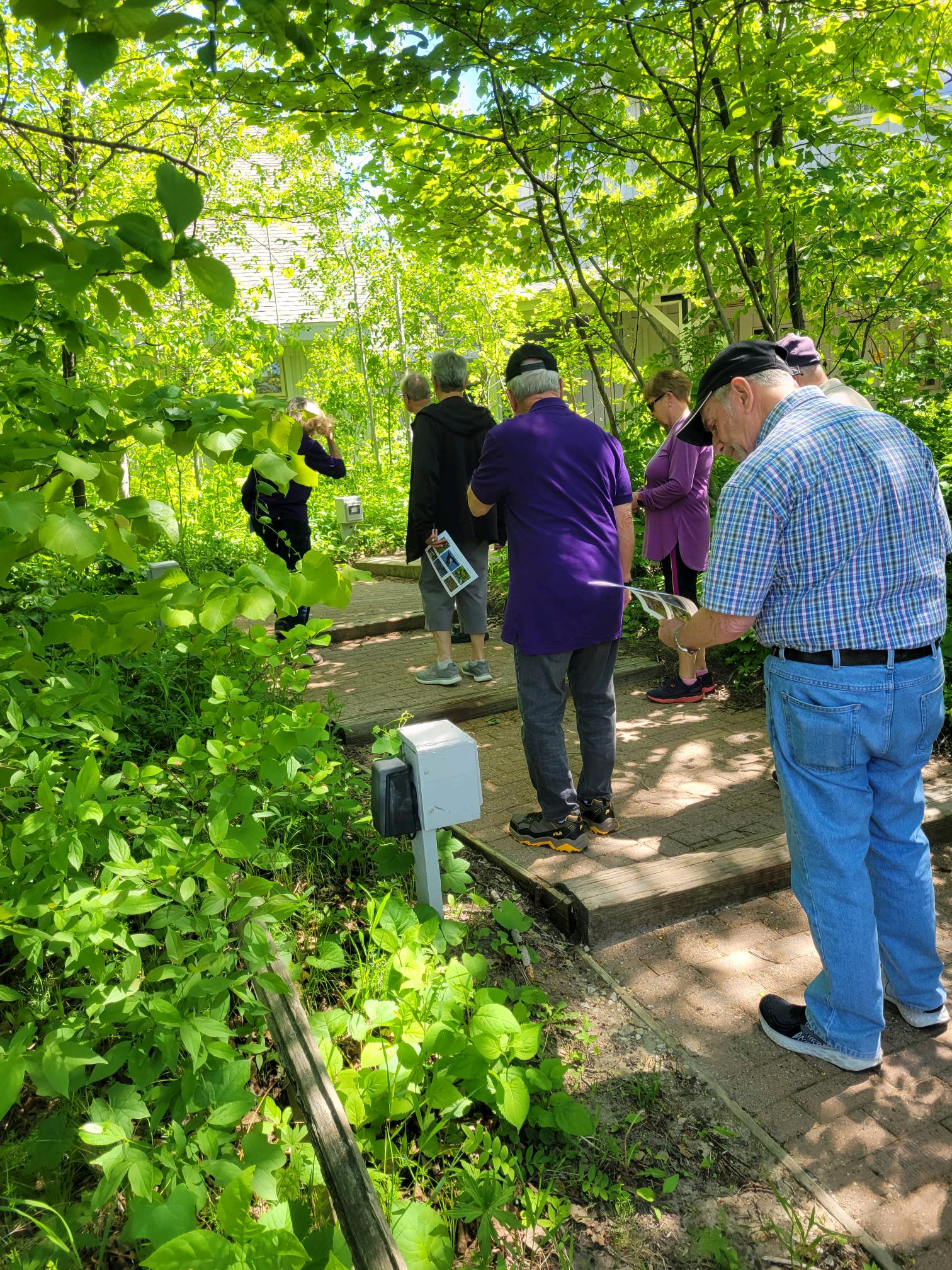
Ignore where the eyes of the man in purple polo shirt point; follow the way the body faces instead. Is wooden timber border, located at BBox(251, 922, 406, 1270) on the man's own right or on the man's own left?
on the man's own left

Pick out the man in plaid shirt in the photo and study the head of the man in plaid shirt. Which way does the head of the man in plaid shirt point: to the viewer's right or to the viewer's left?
to the viewer's left

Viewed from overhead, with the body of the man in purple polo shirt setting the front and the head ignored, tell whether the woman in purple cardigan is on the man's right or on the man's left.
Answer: on the man's right

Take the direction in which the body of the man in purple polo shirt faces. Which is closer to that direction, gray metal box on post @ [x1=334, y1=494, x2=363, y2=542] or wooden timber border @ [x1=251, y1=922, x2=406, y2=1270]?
the gray metal box on post

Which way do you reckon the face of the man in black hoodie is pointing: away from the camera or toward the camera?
away from the camera

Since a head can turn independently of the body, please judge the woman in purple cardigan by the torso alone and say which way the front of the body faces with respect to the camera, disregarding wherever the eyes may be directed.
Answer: to the viewer's left

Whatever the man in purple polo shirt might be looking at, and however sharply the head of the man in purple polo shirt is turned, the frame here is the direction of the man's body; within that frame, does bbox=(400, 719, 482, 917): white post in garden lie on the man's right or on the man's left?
on the man's left

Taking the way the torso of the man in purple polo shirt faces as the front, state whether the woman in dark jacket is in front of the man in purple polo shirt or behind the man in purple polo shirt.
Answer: in front

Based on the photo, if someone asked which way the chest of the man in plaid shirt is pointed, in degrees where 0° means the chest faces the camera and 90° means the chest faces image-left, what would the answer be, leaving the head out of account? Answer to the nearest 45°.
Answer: approximately 135°
